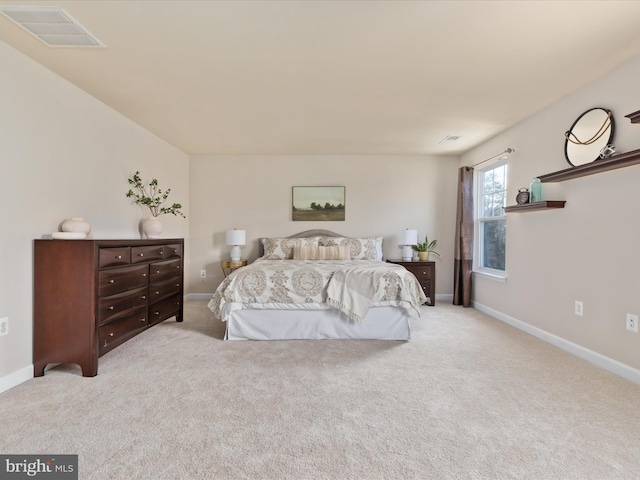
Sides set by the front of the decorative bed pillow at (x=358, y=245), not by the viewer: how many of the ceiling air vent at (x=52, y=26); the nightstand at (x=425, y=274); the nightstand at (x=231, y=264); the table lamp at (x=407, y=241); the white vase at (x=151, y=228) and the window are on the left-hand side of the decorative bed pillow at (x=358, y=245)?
3

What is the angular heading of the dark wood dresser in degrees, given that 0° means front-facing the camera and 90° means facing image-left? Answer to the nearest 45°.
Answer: approximately 315°

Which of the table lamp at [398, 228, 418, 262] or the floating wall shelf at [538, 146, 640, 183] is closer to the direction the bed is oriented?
the floating wall shelf

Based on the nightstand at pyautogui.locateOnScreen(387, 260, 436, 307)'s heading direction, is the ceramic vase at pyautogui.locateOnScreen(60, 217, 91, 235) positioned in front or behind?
in front

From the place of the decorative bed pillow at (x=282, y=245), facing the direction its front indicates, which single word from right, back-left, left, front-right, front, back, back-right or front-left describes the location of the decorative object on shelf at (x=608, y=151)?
front-left

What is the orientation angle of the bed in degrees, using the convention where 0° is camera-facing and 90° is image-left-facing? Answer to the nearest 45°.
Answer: approximately 0°

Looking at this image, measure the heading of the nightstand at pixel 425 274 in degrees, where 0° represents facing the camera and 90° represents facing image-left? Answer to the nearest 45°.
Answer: approximately 0°

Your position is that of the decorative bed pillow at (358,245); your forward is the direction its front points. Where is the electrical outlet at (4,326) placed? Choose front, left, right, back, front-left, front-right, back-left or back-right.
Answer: front-right

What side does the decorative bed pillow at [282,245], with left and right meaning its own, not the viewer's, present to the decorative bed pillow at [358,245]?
left

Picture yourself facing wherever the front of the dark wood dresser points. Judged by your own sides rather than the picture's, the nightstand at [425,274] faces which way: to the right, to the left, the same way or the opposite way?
to the right

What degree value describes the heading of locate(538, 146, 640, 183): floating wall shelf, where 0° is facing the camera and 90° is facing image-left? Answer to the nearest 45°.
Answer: approximately 45°
